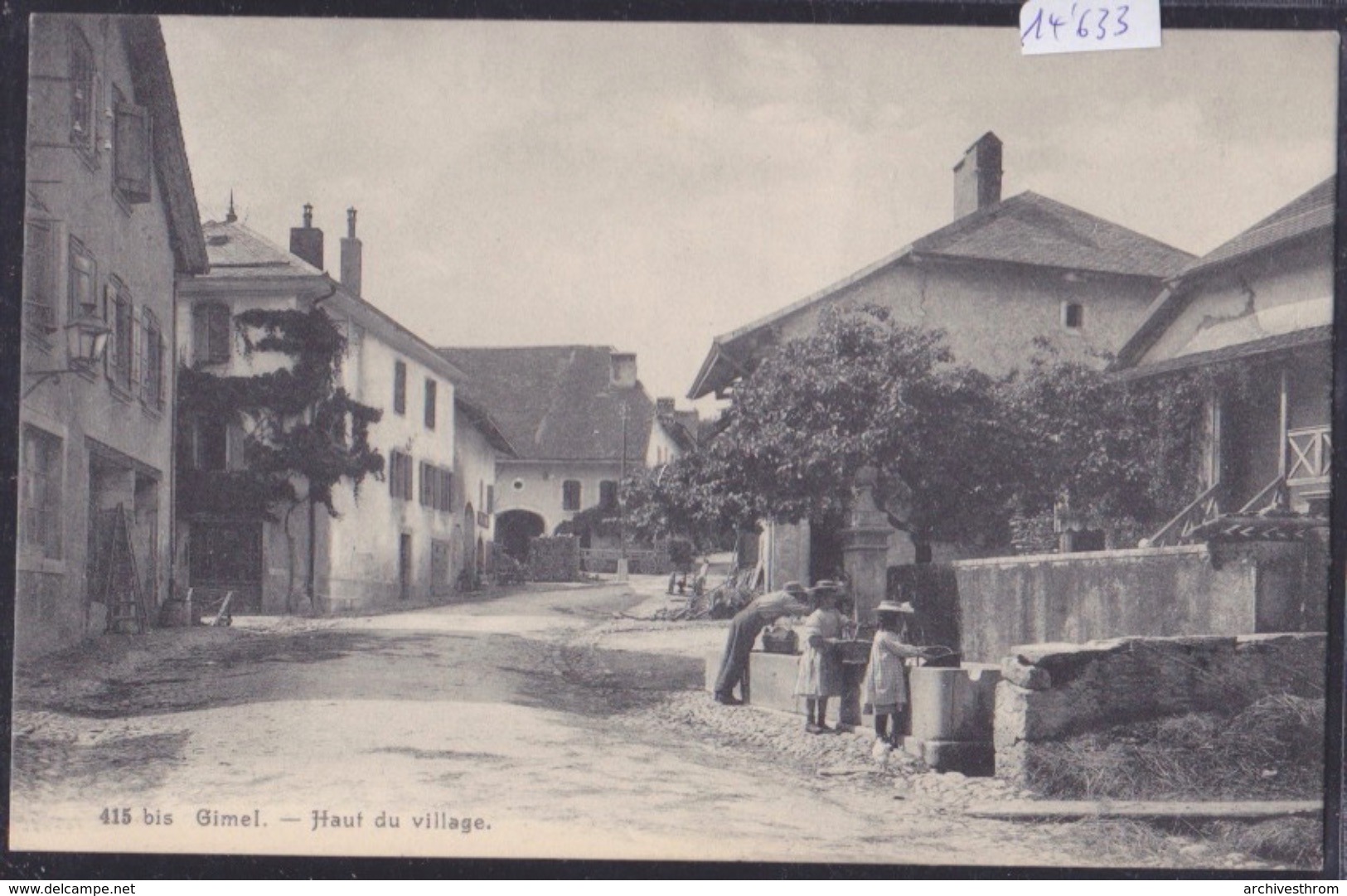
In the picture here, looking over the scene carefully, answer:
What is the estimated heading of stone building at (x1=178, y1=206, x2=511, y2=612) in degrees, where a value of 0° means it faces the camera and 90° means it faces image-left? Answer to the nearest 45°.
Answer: approximately 315°
